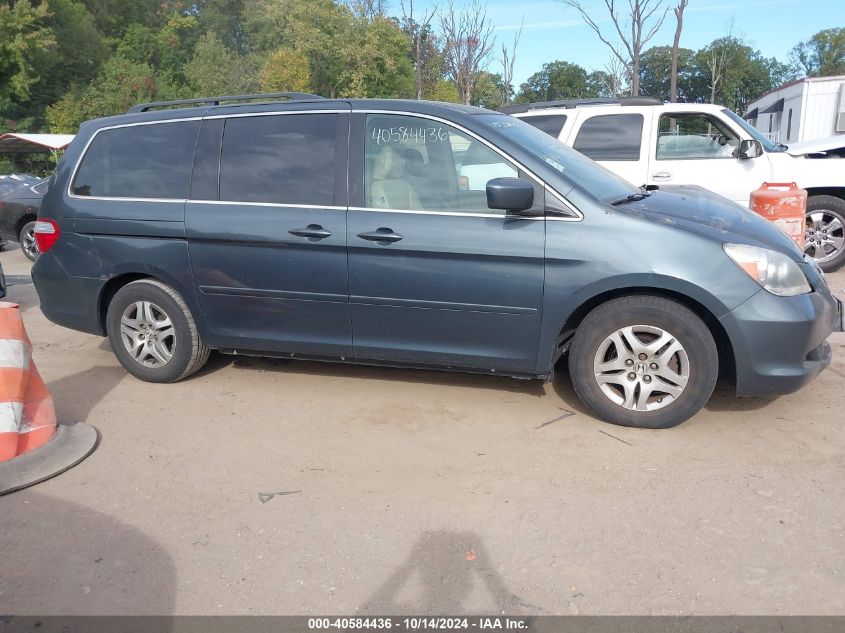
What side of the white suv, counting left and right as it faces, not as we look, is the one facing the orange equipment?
right

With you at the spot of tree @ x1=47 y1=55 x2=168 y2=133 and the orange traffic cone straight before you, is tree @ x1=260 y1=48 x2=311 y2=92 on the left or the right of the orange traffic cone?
left

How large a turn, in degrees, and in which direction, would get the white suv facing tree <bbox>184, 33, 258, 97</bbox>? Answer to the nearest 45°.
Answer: approximately 135° to its left

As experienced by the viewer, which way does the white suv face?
facing to the right of the viewer

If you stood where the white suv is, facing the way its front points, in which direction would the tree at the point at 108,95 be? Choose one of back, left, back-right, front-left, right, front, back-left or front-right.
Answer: back-left

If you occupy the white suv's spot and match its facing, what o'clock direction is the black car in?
The black car is roughly at 6 o'clock from the white suv.

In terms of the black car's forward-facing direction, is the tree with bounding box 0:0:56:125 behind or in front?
in front

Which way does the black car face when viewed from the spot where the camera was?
facing away from the viewer and to the right of the viewer
